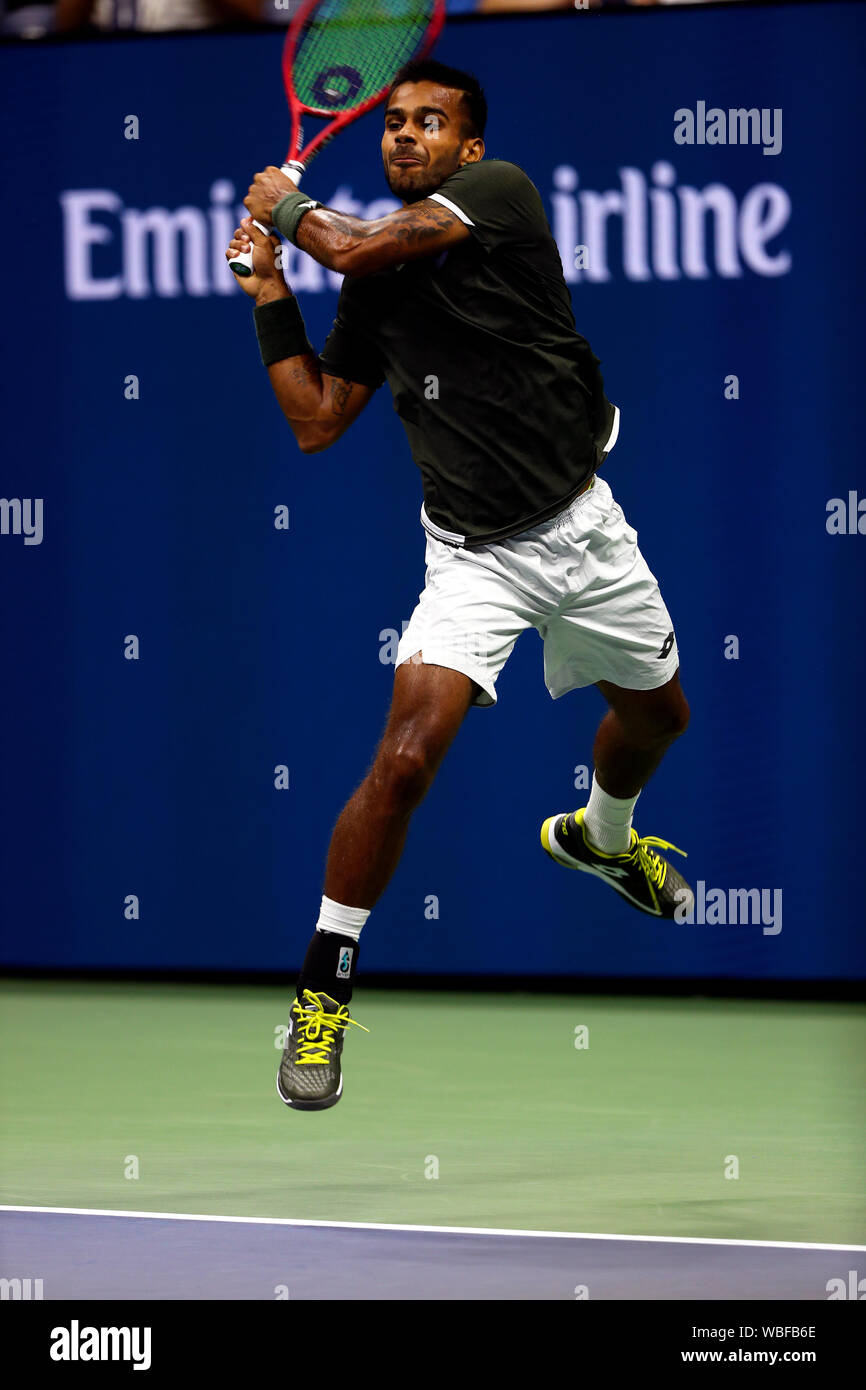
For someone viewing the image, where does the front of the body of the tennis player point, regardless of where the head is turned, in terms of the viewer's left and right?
facing the viewer
